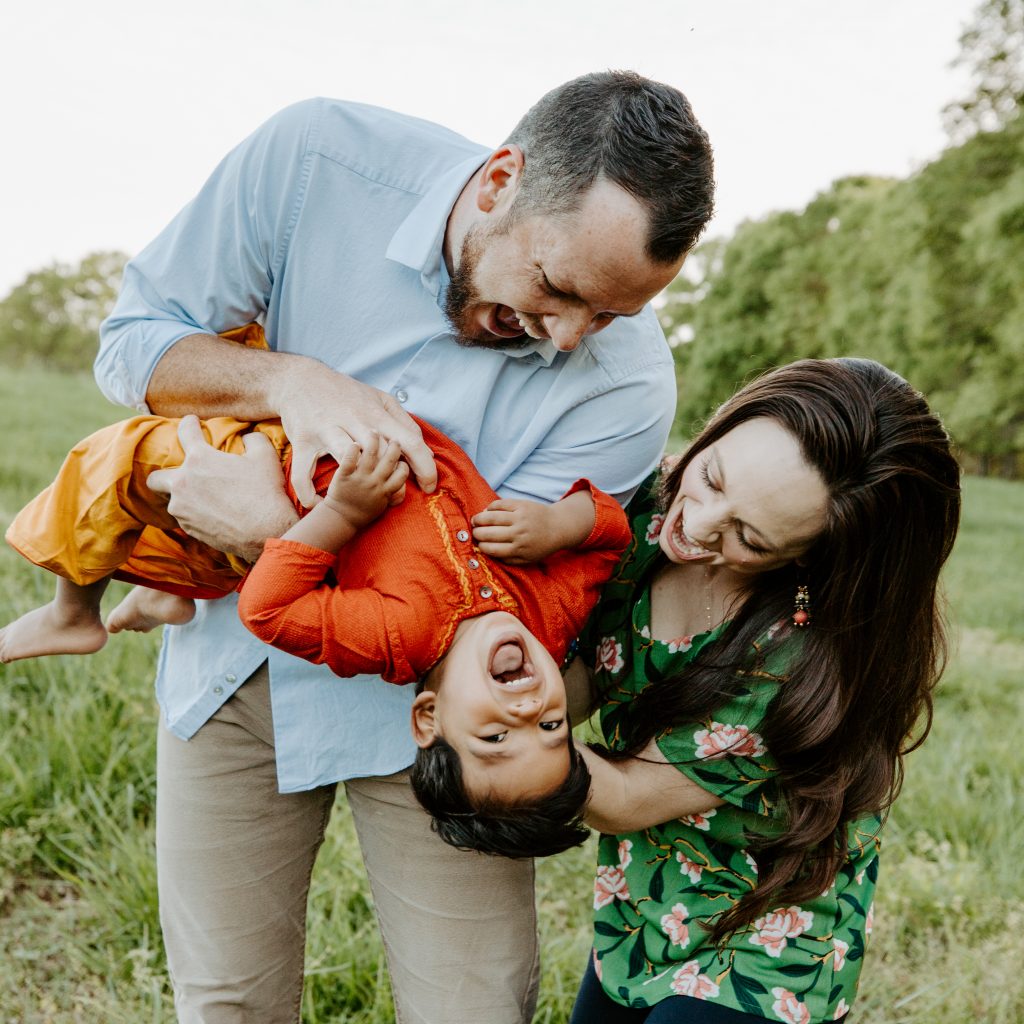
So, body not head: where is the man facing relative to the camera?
toward the camera

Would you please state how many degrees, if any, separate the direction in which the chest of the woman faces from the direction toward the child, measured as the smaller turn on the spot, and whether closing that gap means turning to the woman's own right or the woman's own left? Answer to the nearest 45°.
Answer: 0° — they already face them

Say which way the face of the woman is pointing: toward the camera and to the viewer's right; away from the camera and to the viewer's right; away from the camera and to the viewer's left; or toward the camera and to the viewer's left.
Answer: toward the camera and to the viewer's left

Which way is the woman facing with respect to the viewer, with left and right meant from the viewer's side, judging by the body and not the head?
facing the viewer and to the left of the viewer

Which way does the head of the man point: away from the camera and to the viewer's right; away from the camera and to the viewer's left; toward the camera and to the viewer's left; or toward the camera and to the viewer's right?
toward the camera and to the viewer's right
